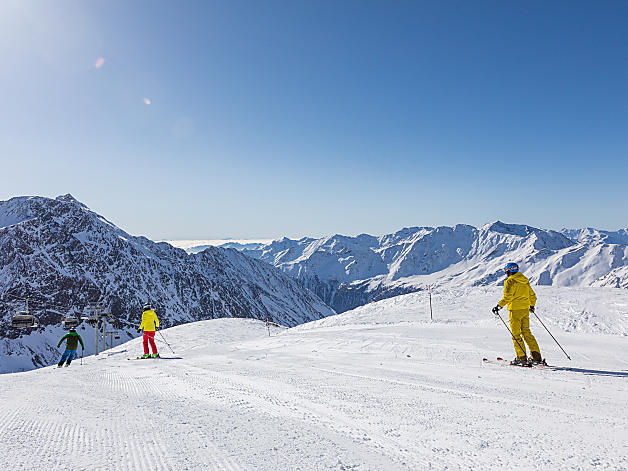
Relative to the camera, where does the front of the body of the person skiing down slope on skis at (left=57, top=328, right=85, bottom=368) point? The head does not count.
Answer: away from the camera

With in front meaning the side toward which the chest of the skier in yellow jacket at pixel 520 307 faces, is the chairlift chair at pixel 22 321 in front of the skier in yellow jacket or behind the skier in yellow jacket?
in front

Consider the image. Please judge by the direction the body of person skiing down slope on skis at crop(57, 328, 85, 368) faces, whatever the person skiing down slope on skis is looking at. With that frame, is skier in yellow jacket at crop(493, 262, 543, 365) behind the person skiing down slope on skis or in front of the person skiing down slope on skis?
behind

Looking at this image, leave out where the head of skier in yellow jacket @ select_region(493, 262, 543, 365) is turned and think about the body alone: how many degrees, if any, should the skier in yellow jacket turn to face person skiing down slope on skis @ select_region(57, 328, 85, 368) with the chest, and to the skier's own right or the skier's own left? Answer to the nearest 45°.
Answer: approximately 45° to the skier's own left

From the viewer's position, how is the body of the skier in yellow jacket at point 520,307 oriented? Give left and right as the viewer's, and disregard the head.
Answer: facing away from the viewer and to the left of the viewer

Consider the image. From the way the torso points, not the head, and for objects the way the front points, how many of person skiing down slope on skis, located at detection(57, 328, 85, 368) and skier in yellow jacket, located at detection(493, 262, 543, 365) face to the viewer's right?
0
